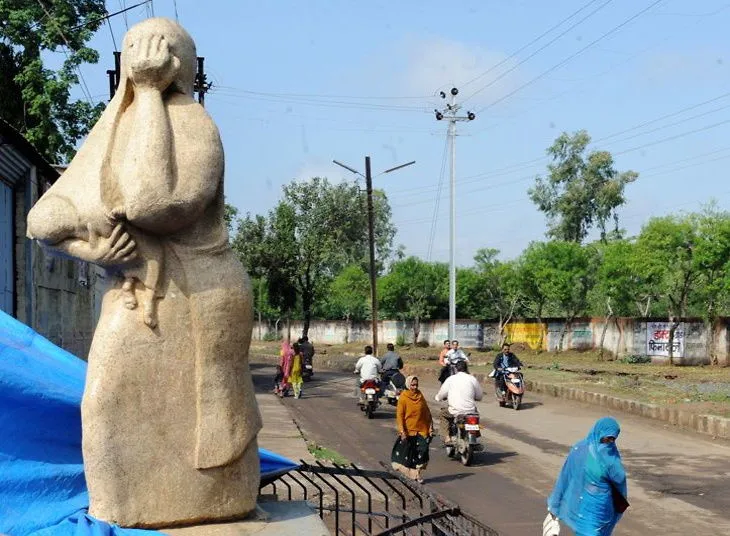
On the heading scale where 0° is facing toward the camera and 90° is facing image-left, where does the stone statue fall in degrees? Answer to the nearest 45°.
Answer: approximately 45°

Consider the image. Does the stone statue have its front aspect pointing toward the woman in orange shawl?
no

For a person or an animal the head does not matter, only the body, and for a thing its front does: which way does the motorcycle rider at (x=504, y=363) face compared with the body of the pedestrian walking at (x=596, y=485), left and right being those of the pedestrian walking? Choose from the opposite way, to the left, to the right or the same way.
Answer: the same way

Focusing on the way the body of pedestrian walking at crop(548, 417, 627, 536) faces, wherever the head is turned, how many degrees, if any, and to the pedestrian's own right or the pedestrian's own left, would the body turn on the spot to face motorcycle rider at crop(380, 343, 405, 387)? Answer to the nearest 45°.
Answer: approximately 135° to the pedestrian's own left

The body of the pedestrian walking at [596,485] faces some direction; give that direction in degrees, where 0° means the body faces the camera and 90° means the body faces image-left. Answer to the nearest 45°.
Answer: approximately 315°

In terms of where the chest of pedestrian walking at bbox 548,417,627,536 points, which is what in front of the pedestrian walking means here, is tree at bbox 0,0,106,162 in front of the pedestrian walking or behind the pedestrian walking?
behind
